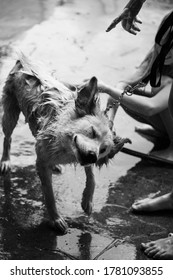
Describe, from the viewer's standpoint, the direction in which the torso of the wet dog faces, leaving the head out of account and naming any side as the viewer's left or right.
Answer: facing the viewer and to the right of the viewer
